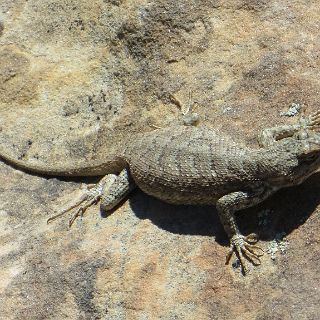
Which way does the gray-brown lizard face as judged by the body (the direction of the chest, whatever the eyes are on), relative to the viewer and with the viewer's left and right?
facing to the right of the viewer
